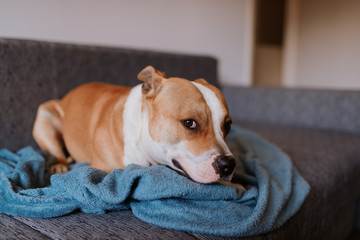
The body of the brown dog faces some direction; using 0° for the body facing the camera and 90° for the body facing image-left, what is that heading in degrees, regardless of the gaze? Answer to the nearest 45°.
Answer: approximately 315°
